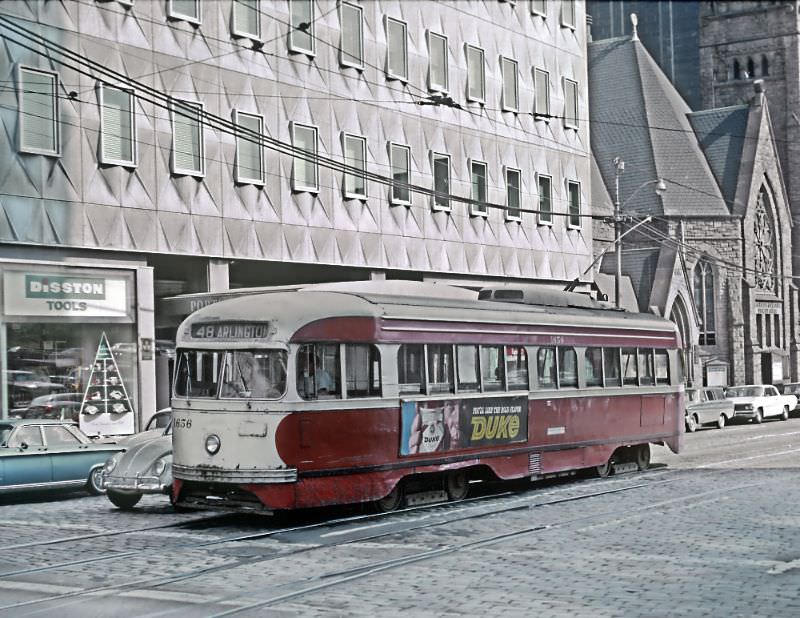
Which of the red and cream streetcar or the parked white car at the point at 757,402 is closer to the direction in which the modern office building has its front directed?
the red and cream streetcar

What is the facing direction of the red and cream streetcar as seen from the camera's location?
facing the viewer and to the left of the viewer

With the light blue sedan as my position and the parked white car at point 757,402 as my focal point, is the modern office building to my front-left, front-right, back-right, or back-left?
front-left

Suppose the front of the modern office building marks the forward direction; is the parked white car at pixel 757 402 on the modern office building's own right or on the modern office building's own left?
on the modern office building's own left

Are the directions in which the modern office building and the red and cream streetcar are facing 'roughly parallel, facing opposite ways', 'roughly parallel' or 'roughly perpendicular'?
roughly perpendicular

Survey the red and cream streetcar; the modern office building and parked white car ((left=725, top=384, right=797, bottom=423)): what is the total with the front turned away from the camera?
0

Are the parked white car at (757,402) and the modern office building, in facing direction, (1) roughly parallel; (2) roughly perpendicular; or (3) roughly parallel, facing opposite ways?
roughly perpendicular

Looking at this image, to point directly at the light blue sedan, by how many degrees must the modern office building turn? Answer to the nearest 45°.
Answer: approximately 45° to its right

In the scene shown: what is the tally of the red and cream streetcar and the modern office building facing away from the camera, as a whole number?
0

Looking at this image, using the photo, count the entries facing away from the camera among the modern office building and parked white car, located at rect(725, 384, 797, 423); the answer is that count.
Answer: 0

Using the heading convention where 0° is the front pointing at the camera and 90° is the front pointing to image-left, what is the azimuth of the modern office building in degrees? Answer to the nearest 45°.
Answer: approximately 315°
